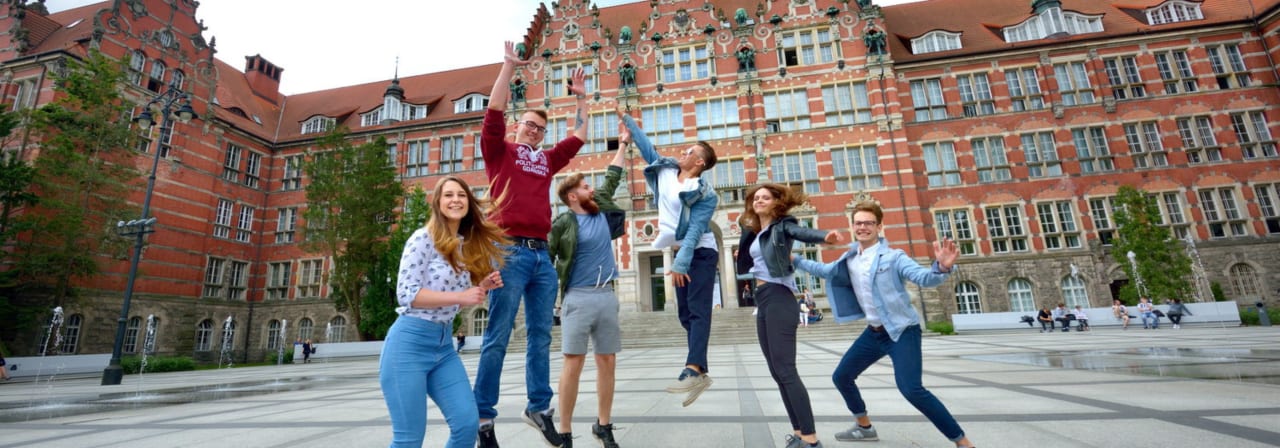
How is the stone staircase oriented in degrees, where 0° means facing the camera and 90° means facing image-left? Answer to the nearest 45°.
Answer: approximately 0°

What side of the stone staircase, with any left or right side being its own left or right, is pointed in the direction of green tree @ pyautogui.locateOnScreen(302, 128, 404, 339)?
right

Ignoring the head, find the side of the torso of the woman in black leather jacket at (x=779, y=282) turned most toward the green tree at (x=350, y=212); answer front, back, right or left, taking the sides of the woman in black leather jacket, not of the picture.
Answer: right

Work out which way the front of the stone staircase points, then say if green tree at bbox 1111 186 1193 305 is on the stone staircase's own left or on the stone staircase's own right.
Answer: on the stone staircase's own left

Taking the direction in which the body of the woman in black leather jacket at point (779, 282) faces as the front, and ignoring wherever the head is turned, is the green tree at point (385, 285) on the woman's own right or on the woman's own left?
on the woman's own right

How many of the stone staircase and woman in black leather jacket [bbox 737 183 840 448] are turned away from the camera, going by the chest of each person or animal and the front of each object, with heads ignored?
0

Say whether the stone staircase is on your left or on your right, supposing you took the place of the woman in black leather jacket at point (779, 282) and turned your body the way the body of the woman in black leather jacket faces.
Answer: on your right

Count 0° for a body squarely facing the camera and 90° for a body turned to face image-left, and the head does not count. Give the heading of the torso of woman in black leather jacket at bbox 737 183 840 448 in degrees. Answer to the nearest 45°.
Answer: approximately 45°

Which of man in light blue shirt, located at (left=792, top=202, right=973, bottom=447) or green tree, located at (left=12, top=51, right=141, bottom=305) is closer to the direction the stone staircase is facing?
the man in light blue shirt

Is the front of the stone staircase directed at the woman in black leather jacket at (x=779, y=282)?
yes
